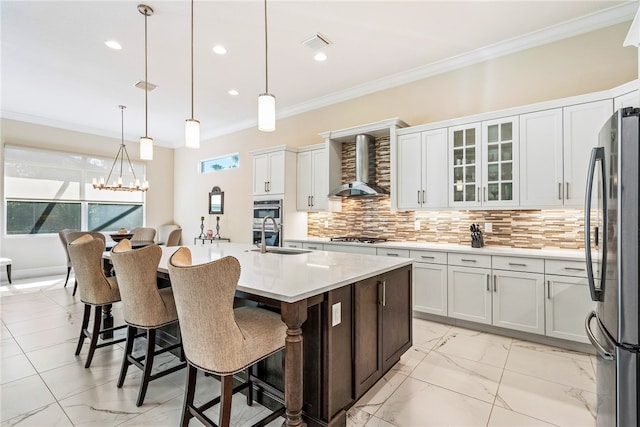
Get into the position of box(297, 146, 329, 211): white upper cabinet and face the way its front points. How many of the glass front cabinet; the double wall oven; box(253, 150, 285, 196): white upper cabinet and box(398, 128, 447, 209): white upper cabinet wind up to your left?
2

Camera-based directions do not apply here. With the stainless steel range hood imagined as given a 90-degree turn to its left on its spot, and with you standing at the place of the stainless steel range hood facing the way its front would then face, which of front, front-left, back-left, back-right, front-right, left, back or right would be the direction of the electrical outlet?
front-right

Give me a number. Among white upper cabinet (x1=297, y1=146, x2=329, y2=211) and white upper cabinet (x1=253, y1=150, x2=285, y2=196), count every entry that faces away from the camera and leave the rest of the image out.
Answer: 0

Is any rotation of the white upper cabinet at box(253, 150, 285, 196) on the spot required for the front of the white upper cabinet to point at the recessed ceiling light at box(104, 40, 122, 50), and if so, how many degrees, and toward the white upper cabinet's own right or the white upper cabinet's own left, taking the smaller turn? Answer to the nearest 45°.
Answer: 0° — it already faces it

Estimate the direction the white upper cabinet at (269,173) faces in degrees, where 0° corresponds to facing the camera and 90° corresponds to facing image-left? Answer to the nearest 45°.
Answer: approximately 45°

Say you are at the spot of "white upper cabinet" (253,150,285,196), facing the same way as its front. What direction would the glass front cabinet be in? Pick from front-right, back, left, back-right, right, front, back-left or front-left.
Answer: left

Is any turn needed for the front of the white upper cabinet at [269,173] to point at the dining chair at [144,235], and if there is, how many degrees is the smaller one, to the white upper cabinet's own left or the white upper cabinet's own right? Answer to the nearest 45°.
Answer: approximately 90° to the white upper cabinet's own right

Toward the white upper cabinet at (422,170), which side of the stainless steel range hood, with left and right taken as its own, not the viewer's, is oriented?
left

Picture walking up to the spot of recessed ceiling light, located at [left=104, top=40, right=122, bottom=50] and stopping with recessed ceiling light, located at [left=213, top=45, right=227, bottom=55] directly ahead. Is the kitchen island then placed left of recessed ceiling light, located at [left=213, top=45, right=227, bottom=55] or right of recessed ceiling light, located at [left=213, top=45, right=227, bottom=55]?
right

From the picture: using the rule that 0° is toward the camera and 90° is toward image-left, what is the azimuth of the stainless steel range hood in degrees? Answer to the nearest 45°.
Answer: approximately 45°

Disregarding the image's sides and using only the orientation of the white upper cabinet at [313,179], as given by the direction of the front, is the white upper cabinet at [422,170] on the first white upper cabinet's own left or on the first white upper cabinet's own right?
on the first white upper cabinet's own left

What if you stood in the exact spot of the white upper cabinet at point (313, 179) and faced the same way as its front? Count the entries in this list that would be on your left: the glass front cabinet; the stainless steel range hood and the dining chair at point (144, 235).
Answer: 2
